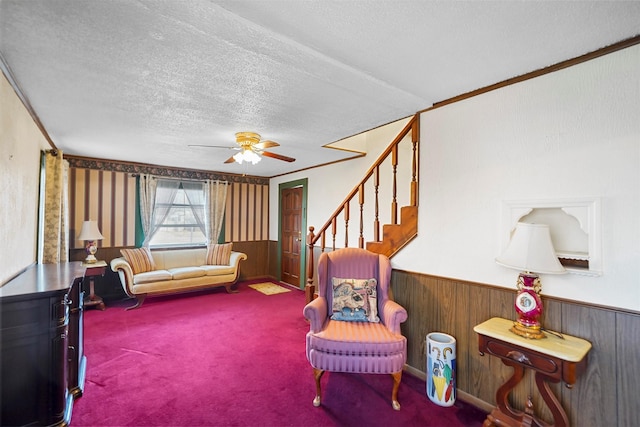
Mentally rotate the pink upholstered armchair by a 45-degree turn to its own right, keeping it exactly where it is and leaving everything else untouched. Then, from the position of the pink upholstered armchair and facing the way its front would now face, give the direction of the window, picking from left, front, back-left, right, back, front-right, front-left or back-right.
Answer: right

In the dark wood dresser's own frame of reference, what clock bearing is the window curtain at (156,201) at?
The window curtain is roughly at 10 o'clock from the dark wood dresser.

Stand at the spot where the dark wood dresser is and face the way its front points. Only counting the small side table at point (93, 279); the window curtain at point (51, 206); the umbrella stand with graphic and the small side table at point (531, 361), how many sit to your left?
2

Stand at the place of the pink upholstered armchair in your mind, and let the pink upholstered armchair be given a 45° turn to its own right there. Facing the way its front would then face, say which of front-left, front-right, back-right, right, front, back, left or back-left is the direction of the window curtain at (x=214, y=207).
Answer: right

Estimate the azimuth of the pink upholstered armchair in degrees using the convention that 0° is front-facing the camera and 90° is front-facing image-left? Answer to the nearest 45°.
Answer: approximately 0°

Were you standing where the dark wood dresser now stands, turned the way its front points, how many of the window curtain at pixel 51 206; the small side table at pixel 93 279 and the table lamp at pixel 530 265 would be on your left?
2

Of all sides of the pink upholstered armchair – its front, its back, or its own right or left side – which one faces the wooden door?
back

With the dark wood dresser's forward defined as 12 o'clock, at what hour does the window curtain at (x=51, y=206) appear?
The window curtain is roughly at 9 o'clock from the dark wood dresser.

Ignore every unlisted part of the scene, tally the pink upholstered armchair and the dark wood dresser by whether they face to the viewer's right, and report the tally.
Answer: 1

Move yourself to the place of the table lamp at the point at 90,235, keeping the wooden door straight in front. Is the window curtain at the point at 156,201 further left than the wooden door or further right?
left

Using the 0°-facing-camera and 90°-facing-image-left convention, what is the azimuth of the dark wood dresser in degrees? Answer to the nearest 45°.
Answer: approximately 270°

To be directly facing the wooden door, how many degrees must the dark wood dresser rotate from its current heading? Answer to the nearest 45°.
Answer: approximately 45° to its left

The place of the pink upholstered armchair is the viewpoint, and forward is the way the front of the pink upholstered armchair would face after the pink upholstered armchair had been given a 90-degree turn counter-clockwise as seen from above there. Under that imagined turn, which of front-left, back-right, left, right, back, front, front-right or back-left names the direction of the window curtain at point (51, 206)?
back

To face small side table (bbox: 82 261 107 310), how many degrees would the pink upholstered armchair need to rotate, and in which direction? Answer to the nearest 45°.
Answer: approximately 90° to its right

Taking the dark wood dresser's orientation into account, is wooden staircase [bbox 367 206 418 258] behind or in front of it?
in front
